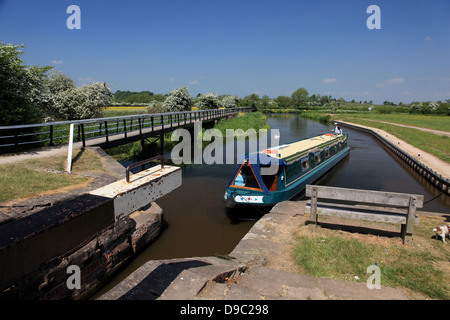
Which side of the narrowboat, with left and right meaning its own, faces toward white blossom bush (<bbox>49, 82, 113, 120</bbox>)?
right

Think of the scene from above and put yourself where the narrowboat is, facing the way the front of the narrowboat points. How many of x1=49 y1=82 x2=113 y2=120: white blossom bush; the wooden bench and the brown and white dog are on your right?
1

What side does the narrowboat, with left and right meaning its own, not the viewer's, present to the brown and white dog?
left

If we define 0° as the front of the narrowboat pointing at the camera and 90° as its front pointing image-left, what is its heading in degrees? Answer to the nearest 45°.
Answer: approximately 45°

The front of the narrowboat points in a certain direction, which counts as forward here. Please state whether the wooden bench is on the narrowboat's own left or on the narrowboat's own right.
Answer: on the narrowboat's own left

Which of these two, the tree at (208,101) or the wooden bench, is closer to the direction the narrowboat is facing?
the wooden bench

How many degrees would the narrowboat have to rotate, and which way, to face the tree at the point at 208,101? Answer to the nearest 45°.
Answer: approximately 135° to its right
